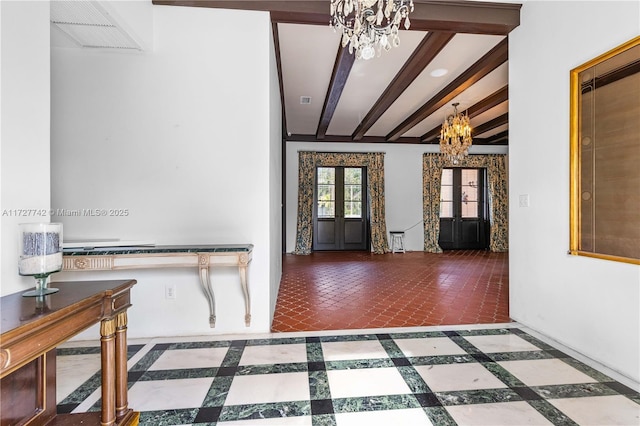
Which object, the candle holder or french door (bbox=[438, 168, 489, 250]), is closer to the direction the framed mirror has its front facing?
the candle holder

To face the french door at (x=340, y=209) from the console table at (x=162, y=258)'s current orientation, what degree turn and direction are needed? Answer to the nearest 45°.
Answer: approximately 135° to its left

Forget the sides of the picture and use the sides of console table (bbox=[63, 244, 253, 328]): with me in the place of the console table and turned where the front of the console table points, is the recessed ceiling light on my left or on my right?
on my left

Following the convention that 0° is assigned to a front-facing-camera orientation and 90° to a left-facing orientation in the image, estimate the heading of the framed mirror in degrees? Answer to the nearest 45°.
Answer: approximately 45°
